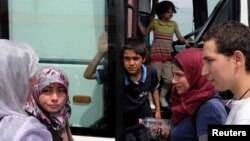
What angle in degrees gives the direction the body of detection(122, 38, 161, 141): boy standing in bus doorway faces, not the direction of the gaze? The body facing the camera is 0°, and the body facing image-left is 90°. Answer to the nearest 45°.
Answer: approximately 0°

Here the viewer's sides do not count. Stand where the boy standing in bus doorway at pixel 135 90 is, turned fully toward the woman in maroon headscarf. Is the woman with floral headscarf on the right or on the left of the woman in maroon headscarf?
right

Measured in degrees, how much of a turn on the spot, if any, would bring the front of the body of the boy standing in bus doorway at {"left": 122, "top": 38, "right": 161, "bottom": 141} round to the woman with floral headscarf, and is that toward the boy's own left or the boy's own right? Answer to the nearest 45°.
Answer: approximately 45° to the boy's own right
